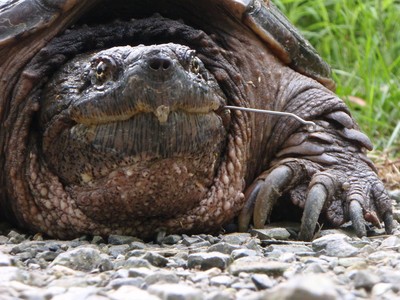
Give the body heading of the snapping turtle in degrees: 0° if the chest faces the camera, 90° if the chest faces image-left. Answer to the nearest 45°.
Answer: approximately 0°

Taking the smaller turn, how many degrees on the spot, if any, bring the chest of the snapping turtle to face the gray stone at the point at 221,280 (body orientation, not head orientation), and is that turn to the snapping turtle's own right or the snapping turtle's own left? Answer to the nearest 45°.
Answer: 0° — it already faces it

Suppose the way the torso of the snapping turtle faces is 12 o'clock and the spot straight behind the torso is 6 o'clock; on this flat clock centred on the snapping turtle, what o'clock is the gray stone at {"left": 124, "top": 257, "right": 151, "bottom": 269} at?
The gray stone is roughly at 12 o'clock from the snapping turtle.

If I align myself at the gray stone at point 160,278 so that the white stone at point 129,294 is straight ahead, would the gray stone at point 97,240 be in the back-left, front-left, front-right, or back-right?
back-right

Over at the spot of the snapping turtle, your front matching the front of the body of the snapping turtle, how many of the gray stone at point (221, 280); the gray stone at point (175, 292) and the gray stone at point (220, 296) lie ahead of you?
3

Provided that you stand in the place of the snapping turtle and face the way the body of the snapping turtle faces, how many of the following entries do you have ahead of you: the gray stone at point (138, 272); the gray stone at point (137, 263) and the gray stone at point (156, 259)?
3

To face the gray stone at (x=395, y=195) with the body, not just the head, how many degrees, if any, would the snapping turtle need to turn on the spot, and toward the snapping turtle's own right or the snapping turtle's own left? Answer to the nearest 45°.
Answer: approximately 135° to the snapping turtle's own left

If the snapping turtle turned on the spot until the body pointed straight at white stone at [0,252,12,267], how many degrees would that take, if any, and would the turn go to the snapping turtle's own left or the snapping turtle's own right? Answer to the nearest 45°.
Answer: approximately 45° to the snapping turtle's own right

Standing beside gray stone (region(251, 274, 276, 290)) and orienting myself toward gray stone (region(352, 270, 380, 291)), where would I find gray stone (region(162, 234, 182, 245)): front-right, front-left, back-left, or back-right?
back-left

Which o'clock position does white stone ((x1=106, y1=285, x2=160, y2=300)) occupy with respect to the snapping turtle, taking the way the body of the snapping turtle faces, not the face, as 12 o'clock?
The white stone is roughly at 12 o'clock from the snapping turtle.
